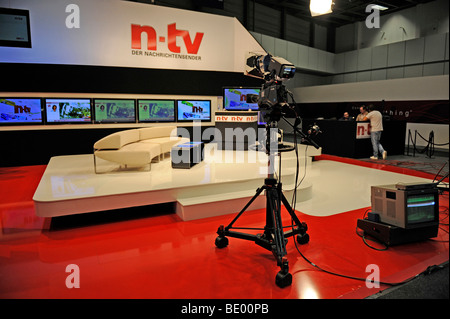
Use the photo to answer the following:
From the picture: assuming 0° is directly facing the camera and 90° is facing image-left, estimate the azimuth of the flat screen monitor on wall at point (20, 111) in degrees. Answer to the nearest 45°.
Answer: approximately 0°

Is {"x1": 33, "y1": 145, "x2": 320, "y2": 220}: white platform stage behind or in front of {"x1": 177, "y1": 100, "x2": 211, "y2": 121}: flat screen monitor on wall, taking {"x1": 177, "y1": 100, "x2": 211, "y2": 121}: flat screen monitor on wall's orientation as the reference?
in front

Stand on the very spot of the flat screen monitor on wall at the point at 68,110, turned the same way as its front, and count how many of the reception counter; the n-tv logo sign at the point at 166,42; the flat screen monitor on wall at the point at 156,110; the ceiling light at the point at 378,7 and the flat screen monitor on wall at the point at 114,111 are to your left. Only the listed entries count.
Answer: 5

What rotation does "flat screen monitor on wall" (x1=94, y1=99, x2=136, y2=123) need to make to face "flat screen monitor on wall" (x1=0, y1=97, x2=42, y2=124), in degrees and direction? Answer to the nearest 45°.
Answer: approximately 90° to its right

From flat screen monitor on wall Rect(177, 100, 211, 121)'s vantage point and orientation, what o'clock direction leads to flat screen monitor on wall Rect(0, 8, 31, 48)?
flat screen monitor on wall Rect(0, 8, 31, 48) is roughly at 2 o'clock from flat screen monitor on wall Rect(177, 100, 211, 121).

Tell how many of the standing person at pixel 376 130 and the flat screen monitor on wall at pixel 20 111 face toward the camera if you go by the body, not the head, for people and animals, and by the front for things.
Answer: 1

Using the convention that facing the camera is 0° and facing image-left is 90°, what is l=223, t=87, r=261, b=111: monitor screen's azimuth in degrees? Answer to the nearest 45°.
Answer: approximately 0°

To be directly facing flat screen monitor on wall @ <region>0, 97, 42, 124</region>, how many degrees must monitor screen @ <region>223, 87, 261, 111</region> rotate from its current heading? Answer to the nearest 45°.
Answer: approximately 45° to its right

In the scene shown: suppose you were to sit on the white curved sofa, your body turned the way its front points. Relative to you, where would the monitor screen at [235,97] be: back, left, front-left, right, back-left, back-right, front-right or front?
left

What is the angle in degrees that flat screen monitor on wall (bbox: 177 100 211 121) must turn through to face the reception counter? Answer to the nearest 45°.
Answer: approximately 90° to its left

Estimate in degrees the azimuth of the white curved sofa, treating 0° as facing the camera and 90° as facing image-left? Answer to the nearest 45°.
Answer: approximately 315°
